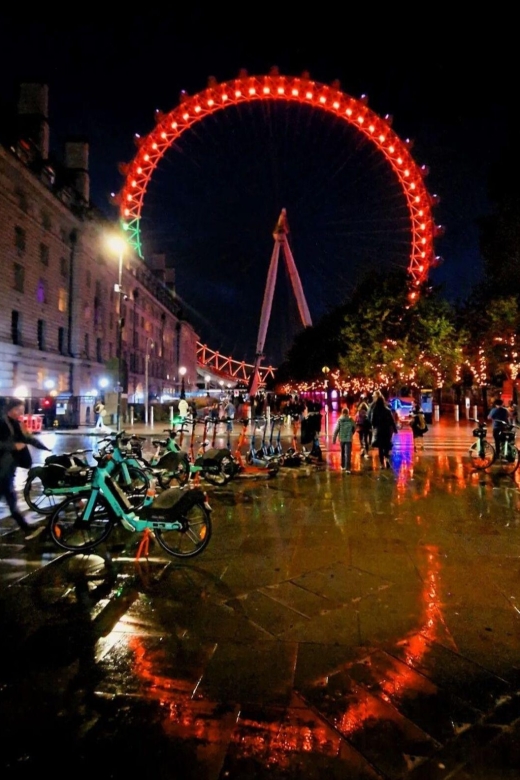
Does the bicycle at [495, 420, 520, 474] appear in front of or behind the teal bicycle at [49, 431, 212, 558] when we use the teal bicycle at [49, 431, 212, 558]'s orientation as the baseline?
behind

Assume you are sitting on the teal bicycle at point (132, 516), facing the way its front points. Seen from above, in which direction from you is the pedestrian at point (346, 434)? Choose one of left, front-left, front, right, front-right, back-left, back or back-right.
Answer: back-right

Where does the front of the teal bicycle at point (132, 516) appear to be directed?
to the viewer's left

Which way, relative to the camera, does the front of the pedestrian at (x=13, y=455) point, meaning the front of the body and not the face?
to the viewer's right

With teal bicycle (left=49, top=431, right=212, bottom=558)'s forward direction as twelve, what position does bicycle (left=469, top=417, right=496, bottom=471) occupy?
The bicycle is roughly at 5 o'clock from the teal bicycle.

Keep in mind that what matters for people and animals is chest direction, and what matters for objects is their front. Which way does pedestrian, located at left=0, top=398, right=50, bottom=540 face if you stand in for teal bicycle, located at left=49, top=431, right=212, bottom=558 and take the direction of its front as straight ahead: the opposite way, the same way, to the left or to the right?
the opposite way
